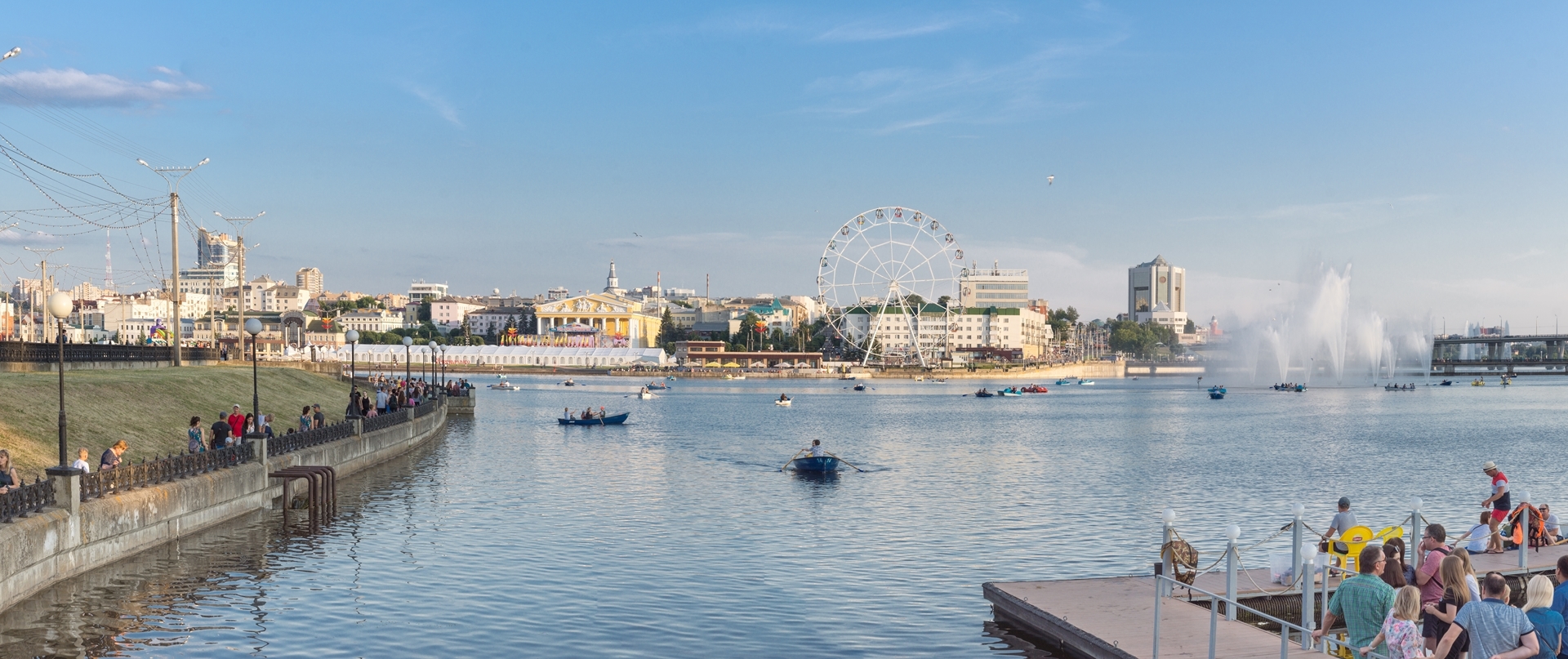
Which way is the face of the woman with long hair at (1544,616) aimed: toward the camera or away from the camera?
away from the camera

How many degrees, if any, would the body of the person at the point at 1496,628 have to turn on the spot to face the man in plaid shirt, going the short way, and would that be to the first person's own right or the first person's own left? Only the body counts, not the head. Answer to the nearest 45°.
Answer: approximately 45° to the first person's own left

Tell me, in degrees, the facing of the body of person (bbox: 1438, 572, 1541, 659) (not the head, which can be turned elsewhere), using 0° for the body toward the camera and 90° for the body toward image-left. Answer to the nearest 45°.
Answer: approximately 180°

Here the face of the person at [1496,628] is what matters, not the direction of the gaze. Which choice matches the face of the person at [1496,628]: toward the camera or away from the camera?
away from the camera

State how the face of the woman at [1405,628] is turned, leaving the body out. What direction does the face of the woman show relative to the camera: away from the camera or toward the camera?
away from the camera

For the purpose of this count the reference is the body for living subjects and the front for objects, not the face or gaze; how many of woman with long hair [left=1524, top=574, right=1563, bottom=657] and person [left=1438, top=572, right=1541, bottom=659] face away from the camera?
2

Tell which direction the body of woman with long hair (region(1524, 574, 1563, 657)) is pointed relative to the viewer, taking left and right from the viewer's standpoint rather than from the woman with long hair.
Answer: facing away from the viewer

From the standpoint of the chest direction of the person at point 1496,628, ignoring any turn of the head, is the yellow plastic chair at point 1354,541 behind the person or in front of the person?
in front

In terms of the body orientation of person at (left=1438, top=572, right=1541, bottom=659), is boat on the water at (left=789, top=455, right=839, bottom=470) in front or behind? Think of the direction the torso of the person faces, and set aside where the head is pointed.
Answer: in front

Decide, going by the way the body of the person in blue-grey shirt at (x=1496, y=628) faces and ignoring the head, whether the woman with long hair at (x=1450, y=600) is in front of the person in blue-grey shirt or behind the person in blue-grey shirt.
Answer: in front

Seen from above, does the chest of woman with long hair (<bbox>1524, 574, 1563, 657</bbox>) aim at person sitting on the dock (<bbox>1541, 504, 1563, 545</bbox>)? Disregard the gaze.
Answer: yes

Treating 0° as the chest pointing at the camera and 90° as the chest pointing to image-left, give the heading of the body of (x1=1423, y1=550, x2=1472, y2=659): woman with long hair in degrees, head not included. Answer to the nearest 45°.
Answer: approximately 135°

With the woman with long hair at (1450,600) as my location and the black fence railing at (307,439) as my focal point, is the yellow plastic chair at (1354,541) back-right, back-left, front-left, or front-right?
front-right
